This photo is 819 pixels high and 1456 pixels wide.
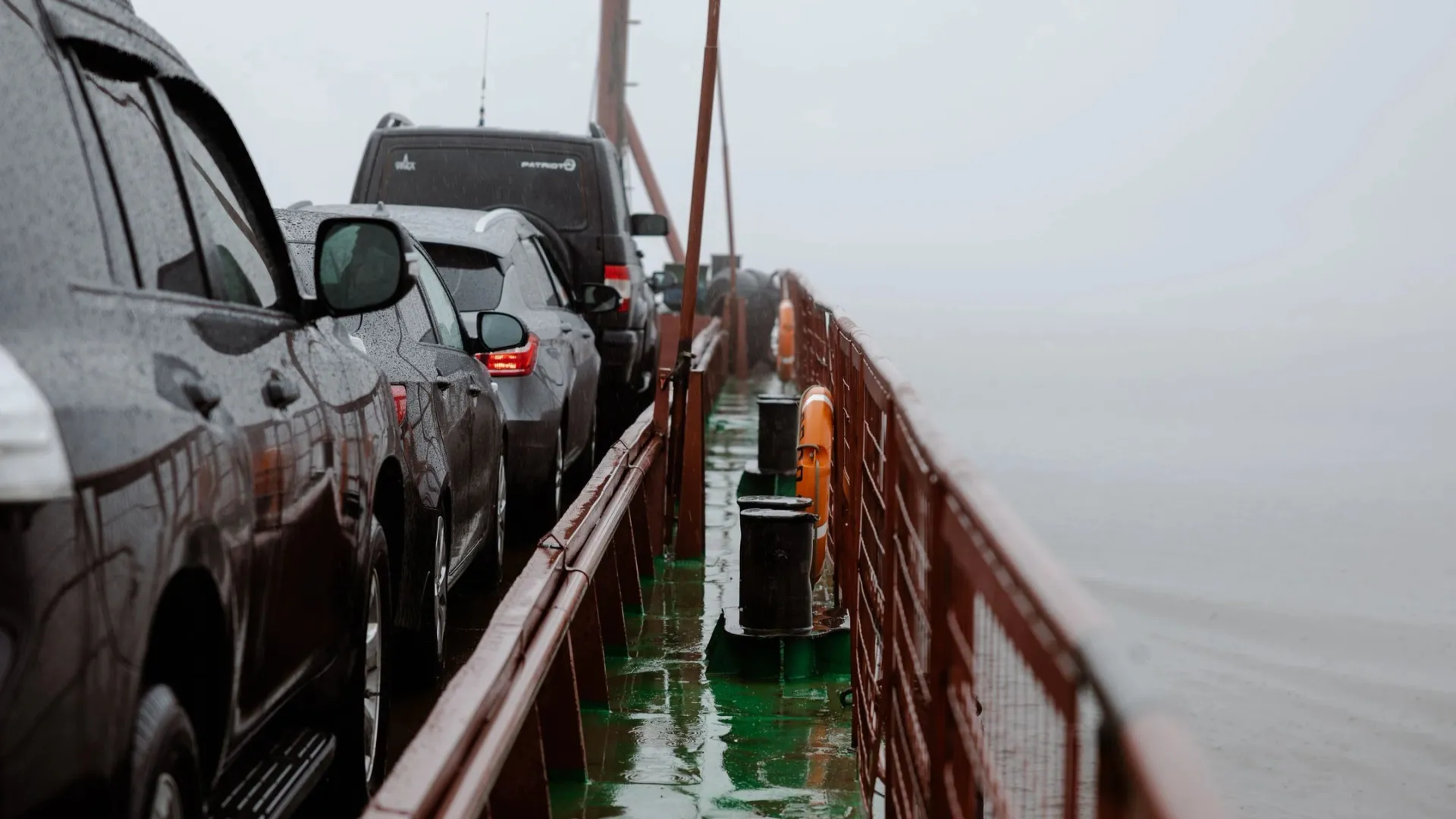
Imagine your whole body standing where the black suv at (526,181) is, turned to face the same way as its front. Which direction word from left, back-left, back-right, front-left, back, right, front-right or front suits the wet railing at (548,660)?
back

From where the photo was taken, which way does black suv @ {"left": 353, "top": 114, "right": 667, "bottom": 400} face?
away from the camera

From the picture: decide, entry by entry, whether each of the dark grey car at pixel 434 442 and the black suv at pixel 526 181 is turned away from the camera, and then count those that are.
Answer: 2

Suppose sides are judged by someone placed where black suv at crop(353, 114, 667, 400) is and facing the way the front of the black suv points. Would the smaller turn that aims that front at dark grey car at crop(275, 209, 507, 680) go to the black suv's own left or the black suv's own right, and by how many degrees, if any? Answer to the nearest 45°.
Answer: approximately 180°

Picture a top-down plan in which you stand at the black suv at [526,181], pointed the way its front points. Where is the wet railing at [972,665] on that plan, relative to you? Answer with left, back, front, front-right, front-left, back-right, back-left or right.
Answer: back

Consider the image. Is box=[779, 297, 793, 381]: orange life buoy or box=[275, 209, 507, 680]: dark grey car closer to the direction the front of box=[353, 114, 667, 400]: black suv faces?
the orange life buoy

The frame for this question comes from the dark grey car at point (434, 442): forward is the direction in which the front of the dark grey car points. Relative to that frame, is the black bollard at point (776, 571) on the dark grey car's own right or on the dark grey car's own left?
on the dark grey car's own right

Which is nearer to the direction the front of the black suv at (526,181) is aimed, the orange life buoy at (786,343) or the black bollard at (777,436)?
the orange life buoy

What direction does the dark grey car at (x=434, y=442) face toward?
away from the camera

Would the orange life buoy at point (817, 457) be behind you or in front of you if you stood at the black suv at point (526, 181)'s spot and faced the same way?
behind

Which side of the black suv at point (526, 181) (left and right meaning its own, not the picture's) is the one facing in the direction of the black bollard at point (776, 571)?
back

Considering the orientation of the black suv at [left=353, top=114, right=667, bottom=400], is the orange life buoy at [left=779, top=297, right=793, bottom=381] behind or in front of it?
in front
